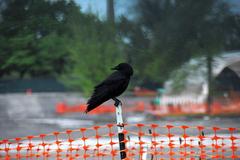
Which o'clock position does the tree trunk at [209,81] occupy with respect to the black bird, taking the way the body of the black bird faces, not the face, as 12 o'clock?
The tree trunk is roughly at 10 o'clock from the black bird.

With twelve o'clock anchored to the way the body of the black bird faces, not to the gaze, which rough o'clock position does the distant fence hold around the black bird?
The distant fence is roughly at 8 o'clock from the black bird.

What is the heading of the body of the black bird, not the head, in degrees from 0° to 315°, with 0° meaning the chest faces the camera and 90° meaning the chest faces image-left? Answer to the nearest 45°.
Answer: approximately 270°

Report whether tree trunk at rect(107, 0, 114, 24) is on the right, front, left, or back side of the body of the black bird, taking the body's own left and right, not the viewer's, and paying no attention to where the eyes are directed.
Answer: left

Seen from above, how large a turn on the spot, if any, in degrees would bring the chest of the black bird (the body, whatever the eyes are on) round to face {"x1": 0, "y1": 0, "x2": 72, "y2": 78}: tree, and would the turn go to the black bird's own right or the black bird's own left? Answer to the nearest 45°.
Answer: approximately 135° to the black bird's own left
